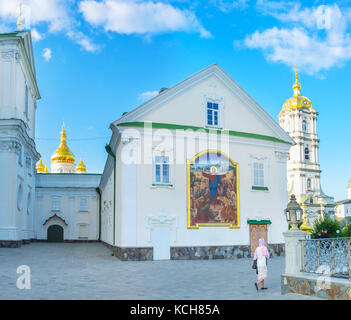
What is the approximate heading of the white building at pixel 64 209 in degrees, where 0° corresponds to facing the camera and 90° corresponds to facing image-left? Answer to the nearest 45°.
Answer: approximately 0°

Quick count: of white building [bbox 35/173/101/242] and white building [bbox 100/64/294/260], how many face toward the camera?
2
